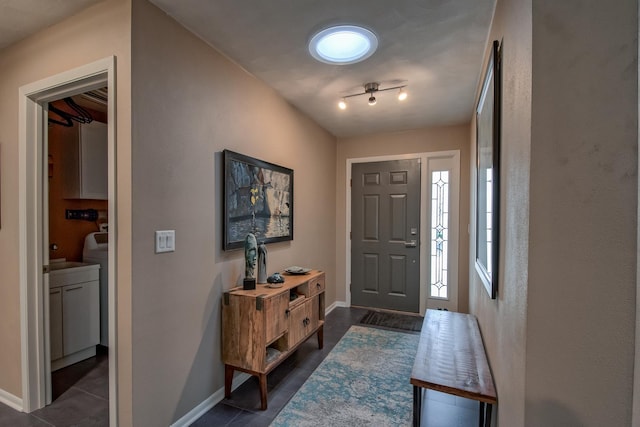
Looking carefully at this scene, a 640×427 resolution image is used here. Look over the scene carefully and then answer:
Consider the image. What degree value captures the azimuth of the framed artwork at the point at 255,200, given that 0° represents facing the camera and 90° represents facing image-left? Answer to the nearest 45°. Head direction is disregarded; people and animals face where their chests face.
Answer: approximately 315°

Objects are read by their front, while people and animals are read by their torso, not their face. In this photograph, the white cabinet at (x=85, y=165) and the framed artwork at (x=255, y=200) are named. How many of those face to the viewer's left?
0

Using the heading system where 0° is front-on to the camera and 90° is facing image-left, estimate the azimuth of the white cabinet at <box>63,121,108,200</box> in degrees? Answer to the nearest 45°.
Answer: approximately 315°

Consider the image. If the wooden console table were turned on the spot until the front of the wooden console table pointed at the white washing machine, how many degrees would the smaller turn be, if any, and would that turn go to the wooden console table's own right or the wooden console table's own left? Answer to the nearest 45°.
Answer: approximately 180°

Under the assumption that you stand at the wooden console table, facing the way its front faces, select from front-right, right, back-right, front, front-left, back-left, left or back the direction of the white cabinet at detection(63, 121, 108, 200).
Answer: back
